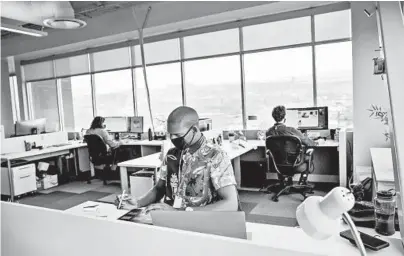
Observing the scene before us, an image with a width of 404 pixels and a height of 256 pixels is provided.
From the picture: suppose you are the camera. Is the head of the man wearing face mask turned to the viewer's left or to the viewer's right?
to the viewer's left

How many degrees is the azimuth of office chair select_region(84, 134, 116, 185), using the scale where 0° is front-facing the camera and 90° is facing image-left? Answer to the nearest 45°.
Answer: approximately 225°

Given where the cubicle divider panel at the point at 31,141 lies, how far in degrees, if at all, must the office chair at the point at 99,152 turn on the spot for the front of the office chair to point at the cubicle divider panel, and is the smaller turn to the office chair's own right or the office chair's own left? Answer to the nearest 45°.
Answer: approximately 90° to the office chair's own left

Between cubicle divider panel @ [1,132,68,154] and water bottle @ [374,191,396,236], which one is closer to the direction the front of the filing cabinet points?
the water bottle

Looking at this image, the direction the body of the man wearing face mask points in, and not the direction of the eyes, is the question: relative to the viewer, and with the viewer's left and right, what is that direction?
facing the viewer and to the left of the viewer

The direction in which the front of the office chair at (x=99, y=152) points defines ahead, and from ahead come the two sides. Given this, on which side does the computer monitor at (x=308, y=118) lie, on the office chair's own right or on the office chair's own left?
on the office chair's own right

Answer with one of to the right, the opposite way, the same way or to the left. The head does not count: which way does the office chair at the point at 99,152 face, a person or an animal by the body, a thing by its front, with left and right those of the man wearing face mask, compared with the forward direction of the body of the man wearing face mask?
the opposite way

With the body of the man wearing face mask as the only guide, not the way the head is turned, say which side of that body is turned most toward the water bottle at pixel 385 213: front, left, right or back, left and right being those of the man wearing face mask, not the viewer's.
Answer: left

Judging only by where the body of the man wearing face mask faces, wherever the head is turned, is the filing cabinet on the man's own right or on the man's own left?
on the man's own right
